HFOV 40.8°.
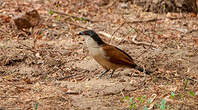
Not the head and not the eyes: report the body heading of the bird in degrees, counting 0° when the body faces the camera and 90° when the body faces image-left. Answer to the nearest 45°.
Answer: approximately 90°

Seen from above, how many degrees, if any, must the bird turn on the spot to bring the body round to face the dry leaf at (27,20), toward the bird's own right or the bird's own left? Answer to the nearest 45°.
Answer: approximately 45° to the bird's own right
